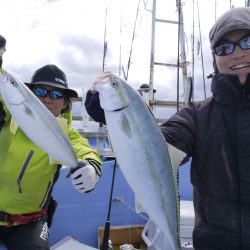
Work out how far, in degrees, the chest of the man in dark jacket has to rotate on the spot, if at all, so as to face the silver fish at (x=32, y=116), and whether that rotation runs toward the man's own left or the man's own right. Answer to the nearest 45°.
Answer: approximately 90° to the man's own right

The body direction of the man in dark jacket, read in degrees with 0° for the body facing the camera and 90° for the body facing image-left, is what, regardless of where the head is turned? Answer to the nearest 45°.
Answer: approximately 0°
